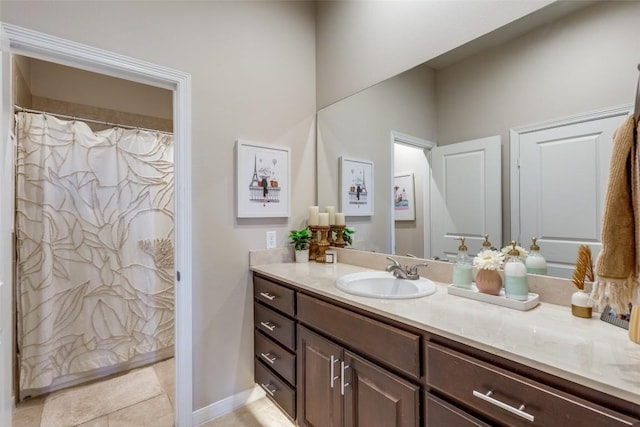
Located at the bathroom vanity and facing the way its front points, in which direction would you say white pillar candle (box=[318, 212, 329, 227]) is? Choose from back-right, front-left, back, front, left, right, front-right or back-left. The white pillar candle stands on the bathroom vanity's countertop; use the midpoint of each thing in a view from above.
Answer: right

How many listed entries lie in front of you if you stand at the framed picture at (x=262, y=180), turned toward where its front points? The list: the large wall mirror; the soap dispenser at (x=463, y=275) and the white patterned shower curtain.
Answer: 2

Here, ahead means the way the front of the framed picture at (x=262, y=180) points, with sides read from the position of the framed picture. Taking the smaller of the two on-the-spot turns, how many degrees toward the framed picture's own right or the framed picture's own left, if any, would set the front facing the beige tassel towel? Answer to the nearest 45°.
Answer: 0° — it already faces it

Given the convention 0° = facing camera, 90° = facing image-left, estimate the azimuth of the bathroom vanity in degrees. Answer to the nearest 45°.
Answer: approximately 45°

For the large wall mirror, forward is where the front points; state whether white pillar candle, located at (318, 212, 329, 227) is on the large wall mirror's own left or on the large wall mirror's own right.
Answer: on the large wall mirror's own right
